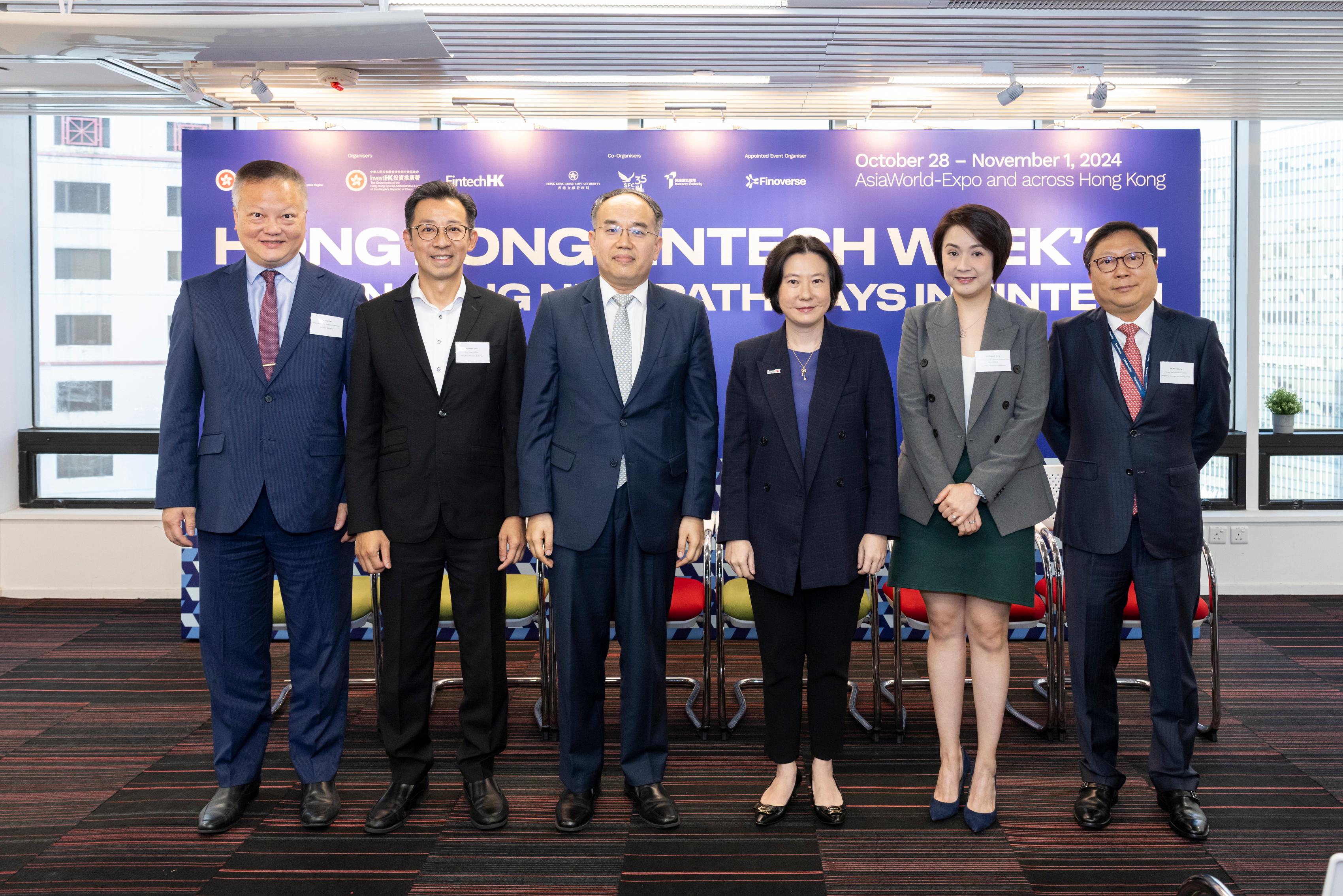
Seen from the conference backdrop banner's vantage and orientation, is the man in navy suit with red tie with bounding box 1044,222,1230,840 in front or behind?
in front

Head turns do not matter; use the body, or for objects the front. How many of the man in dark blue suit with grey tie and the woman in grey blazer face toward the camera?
2

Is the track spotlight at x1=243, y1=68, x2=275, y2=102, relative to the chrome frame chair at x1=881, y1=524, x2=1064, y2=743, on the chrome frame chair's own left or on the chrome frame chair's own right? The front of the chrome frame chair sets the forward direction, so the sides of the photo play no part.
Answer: on the chrome frame chair's own right

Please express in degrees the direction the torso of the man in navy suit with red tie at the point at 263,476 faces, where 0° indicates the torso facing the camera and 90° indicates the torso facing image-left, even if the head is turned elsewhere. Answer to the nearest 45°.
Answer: approximately 0°
